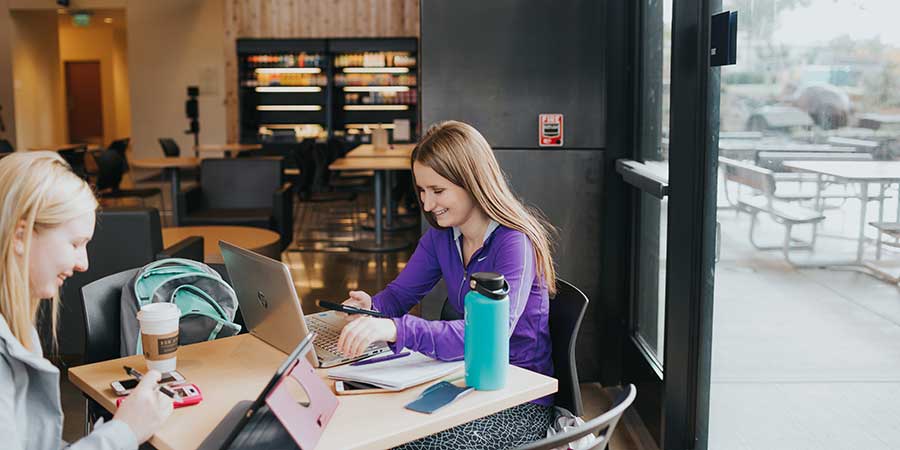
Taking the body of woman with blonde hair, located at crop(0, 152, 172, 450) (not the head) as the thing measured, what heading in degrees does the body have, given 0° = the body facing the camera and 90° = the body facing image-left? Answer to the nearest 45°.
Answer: approximately 270°

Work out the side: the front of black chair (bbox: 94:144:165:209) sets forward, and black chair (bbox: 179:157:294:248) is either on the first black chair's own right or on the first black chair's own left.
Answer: on the first black chair's own right

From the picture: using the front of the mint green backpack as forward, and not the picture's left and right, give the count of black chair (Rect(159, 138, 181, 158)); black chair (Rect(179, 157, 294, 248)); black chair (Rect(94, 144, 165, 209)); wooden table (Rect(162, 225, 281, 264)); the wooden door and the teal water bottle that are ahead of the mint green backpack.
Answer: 1

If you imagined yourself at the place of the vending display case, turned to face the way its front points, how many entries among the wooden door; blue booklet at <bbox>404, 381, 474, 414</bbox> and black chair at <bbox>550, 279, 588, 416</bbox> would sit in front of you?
2

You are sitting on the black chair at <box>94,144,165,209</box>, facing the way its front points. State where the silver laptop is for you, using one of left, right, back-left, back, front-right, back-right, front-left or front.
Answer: right

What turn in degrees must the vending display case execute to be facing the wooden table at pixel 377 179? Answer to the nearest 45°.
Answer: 0° — it already faces it

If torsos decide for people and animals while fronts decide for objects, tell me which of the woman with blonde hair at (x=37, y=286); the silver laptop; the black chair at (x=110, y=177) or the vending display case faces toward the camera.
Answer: the vending display case

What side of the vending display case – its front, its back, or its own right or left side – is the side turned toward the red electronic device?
front

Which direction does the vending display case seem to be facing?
toward the camera

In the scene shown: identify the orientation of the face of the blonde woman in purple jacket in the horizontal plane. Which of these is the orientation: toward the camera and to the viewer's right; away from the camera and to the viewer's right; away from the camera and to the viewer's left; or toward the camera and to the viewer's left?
toward the camera and to the viewer's left

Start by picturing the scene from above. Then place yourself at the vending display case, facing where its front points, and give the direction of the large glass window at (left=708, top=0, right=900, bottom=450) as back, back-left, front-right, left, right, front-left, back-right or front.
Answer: front

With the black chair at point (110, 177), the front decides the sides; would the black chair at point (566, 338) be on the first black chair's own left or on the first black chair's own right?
on the first black chair's own right

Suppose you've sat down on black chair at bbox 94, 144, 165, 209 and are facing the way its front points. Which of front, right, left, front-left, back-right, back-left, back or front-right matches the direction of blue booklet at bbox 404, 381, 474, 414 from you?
right
